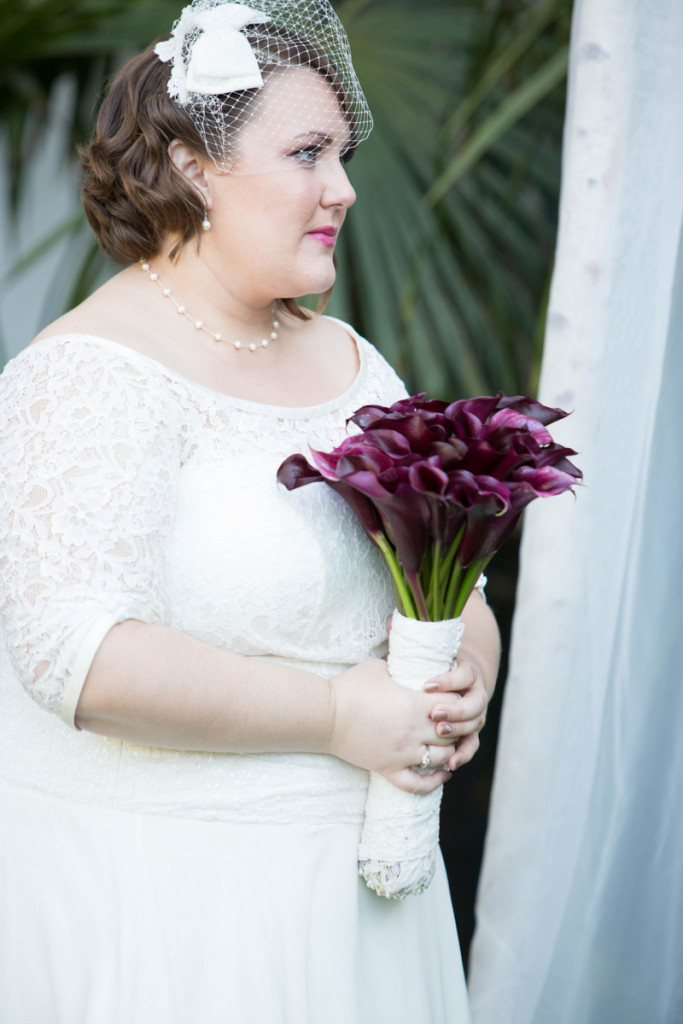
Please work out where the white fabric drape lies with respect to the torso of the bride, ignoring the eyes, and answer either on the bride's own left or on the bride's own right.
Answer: on the bride's own left

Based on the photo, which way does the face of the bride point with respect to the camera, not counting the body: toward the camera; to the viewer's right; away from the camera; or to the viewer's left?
to the viewer's right
